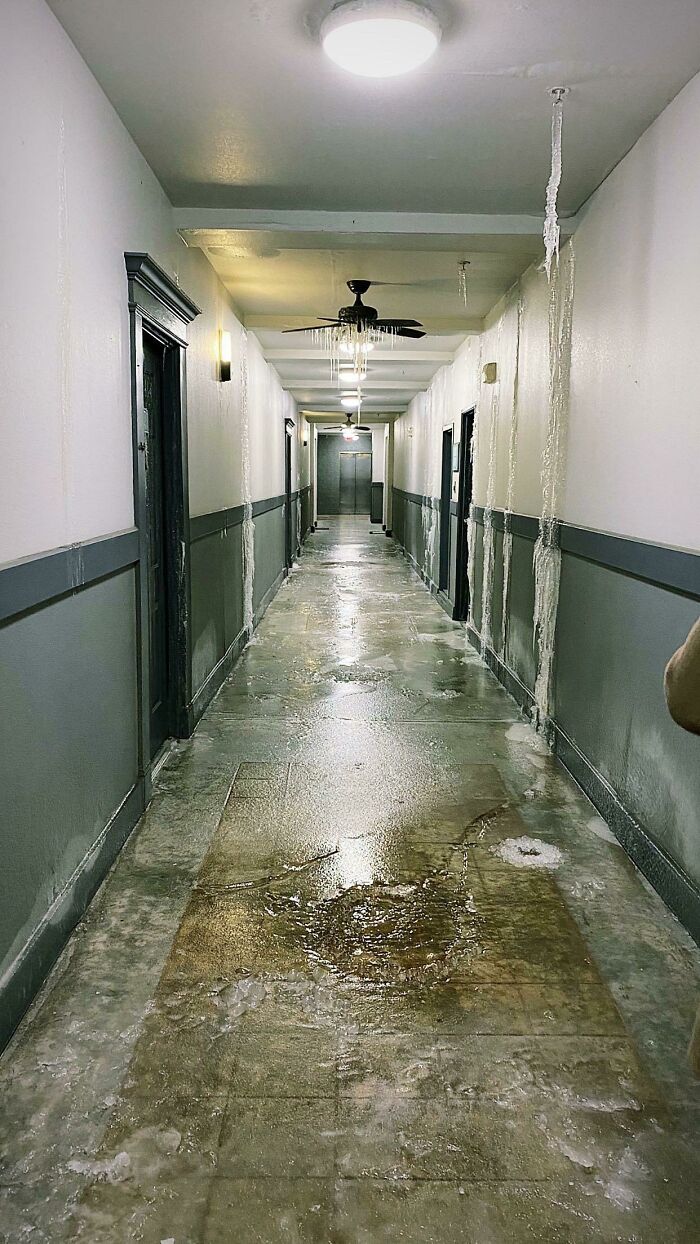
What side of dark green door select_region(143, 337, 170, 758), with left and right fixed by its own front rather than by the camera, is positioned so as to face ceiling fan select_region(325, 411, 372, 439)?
left

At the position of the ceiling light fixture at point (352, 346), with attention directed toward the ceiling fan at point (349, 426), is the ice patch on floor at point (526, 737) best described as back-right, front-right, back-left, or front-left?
back-right

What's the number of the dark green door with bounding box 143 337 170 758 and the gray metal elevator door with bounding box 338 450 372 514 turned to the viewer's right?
1

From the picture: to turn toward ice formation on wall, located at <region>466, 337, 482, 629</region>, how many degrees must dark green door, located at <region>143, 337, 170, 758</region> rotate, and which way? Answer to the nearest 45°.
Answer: approximately 45° to its left

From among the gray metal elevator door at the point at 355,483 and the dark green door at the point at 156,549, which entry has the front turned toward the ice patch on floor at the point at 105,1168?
the gray metal elevator door at the point at 355,483

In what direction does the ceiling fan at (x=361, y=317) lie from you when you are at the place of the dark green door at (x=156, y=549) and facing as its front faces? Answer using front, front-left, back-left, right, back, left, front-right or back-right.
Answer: front-left

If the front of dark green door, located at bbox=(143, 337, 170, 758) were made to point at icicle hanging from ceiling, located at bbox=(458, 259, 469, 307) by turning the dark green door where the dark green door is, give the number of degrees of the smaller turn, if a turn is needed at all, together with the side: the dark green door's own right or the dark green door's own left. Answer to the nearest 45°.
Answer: approximately 45° to the dark green door's own left

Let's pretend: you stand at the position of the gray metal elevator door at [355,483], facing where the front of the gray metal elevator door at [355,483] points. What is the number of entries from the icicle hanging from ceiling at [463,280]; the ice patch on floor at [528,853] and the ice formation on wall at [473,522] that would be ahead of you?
3

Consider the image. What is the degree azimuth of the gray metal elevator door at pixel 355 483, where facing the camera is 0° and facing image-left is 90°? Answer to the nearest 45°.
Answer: approximately 0°

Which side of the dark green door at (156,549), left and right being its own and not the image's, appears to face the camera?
right

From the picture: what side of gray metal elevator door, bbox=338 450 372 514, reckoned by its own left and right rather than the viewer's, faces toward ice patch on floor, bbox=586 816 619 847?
front

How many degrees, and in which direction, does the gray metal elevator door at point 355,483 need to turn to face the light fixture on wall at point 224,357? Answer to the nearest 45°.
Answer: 0° — it already faces it

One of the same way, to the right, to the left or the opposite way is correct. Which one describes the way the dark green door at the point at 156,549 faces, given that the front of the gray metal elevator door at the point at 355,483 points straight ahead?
to the left

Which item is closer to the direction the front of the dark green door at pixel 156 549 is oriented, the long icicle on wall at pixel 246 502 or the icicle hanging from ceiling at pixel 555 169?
the icicle hanging from ceiling

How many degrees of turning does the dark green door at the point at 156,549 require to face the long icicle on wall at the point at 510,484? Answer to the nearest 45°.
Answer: approximately 45° to its left

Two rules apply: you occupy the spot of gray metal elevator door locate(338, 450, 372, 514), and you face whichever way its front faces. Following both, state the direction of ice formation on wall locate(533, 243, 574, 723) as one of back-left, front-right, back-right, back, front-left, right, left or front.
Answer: front

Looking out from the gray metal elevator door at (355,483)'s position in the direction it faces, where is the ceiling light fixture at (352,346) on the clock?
The ceiling light fixture is roughly at 12 o'clock from the gray metal elevator door.
